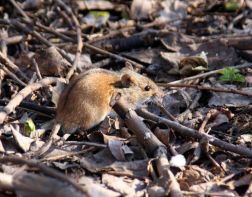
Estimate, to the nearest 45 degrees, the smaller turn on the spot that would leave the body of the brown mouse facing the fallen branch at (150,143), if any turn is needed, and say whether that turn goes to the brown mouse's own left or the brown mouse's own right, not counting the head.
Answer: approximately 45° to the brown mouse's own right

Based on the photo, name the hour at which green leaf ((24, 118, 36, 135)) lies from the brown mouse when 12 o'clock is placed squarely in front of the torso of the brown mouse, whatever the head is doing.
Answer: The green leaf is roughly at 5 o'clock from the brown mouse.

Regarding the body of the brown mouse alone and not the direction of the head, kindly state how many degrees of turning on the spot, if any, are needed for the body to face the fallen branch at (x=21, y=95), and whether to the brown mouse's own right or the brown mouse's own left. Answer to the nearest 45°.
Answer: approximately 180°

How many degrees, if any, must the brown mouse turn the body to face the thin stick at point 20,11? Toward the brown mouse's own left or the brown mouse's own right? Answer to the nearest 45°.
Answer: approximately 90° to the brown mouse's own left

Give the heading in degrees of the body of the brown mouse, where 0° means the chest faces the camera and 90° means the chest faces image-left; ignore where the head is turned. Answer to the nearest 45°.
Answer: approximately 270°

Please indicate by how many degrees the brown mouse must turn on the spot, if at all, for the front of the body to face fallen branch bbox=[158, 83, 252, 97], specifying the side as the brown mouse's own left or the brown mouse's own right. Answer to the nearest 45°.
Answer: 0° — it already faces it

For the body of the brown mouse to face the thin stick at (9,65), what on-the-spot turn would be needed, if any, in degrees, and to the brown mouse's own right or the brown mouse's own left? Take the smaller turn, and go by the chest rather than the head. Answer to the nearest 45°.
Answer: approximately 135° to the brown mouse's own left

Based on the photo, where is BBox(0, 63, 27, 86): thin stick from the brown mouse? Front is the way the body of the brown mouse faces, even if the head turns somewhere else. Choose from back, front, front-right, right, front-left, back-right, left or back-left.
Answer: back-left

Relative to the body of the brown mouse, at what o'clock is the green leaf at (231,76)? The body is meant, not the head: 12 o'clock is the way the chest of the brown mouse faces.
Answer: The green leaf is roughly at 11 o'clock from the brown mouse.

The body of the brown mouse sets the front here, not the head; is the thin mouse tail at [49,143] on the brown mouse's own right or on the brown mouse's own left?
on the brown mouse's own right

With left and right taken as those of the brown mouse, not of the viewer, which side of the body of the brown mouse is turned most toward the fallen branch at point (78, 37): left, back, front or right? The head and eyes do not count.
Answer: left
